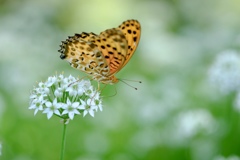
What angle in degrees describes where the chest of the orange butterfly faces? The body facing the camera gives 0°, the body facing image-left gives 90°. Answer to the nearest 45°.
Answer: approximately 270°

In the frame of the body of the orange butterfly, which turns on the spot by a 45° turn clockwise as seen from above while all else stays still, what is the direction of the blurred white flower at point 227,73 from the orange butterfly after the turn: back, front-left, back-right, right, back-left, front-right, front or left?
left
